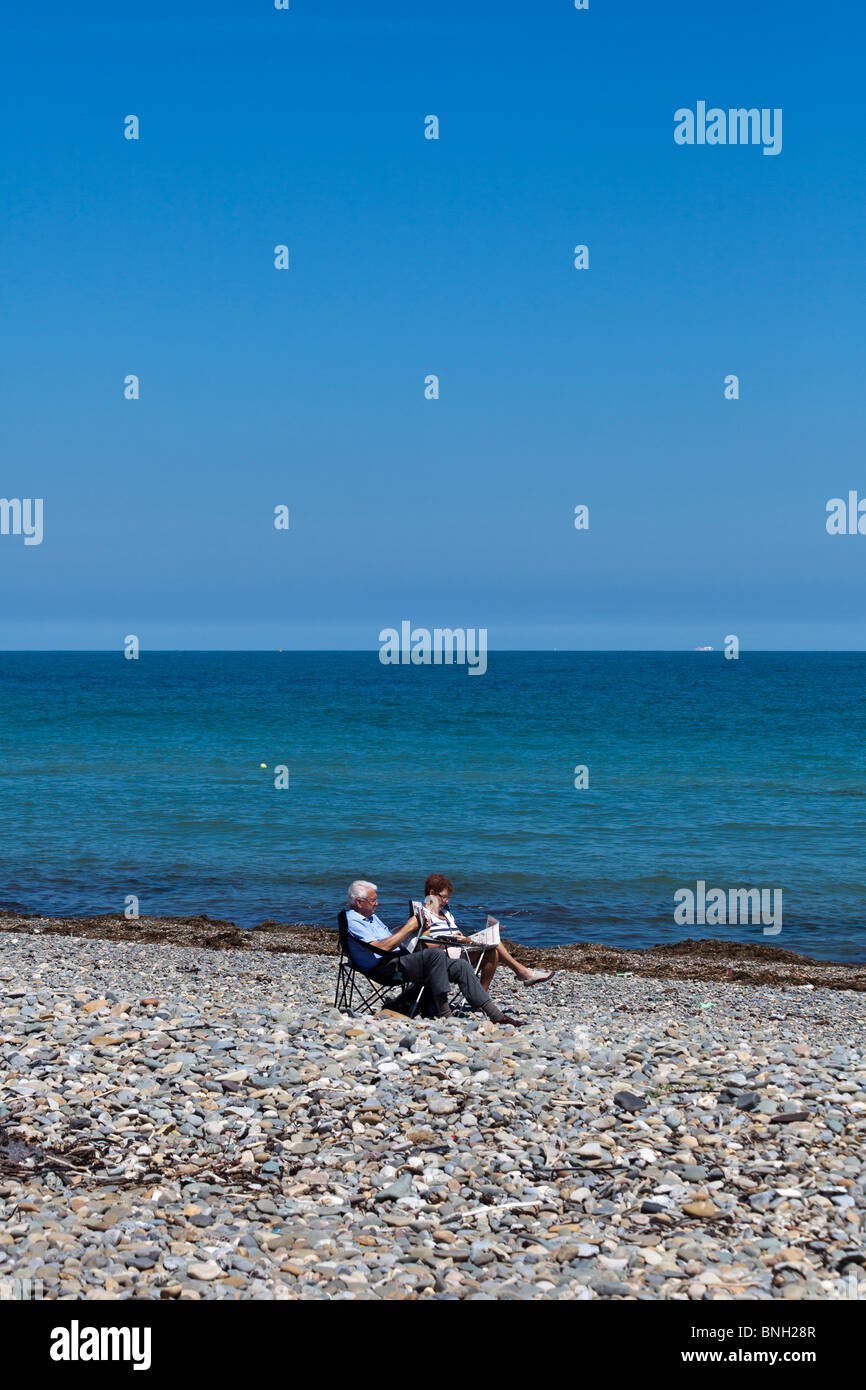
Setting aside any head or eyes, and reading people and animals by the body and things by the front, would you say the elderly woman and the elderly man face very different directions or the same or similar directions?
same or similar directions

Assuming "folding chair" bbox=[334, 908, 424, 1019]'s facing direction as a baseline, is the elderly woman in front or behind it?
in front

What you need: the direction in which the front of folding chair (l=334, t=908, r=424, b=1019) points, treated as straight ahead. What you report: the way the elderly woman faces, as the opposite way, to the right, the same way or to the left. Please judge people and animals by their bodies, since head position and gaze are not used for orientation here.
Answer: the same way

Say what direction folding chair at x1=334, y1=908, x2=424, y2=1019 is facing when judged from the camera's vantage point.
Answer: facing to the right of the viewer

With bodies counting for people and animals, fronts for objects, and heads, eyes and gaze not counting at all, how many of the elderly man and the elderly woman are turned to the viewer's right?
2

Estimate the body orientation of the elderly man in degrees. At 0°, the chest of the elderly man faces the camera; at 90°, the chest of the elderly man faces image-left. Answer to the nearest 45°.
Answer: approximately 270°

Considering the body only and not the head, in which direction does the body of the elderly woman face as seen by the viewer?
to the viewer's right

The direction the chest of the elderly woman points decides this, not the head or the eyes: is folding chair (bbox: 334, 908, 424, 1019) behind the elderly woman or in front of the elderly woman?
behind

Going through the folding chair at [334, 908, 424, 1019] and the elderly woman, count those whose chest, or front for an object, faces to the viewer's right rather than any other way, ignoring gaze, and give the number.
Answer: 2

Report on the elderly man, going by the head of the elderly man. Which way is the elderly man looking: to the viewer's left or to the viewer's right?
to the viewer's right
